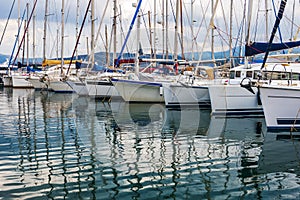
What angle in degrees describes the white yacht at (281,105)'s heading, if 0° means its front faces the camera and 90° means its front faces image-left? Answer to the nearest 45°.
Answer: approximately 90°
